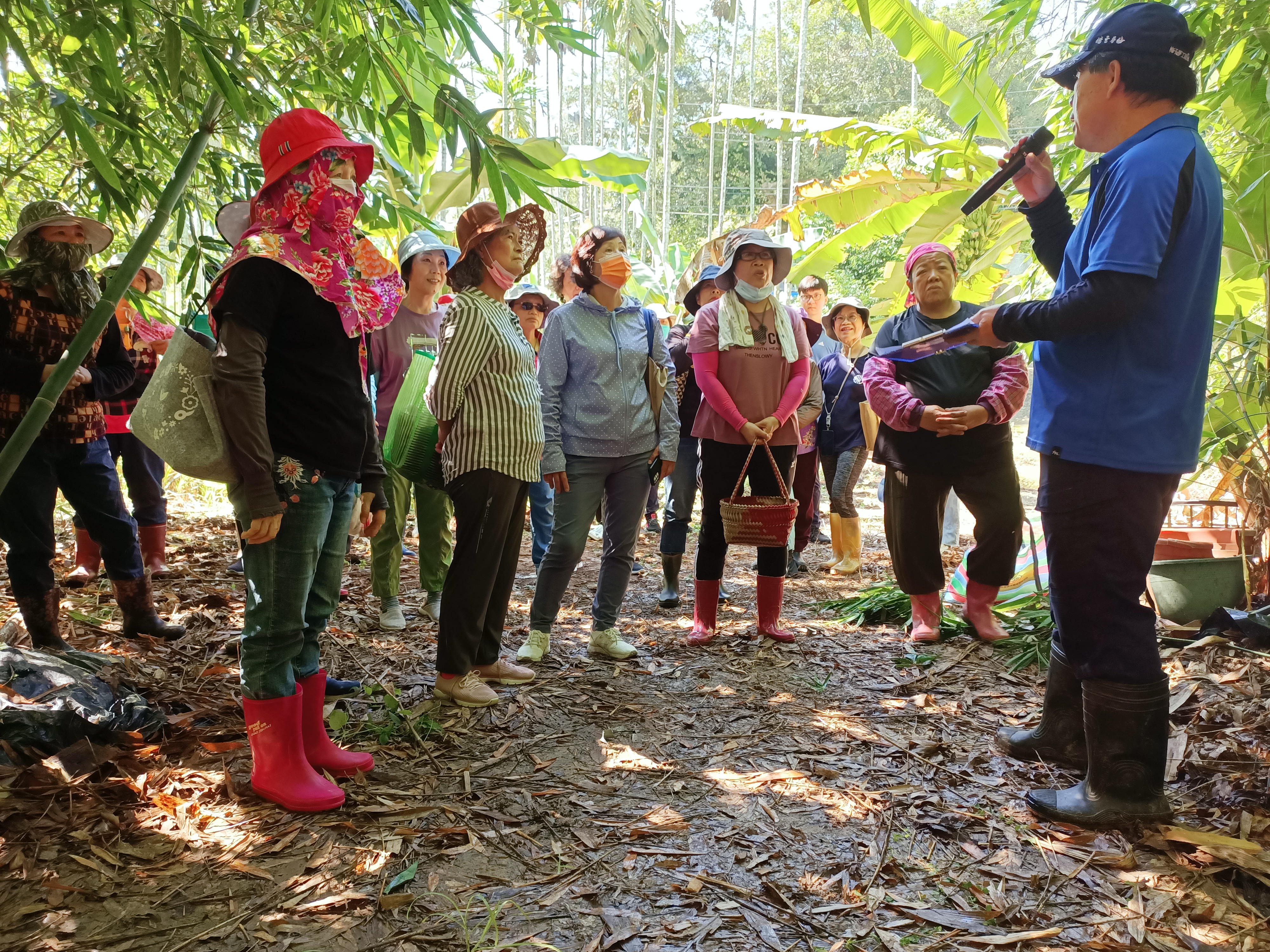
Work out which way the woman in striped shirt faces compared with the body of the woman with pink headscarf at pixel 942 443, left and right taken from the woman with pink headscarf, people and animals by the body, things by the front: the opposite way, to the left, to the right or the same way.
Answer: to the left

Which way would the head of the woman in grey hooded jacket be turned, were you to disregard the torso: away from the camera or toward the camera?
toward the camera

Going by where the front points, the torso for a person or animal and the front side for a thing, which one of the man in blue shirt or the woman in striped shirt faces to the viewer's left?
the man in blue shirt

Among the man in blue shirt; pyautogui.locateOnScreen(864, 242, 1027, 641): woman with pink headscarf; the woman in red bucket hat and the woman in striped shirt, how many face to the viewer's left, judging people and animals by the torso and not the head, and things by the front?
1

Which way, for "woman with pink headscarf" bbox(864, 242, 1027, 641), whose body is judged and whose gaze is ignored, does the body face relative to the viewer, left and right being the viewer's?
facing the viewer

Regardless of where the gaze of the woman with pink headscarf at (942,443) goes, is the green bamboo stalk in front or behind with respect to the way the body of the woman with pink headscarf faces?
in front

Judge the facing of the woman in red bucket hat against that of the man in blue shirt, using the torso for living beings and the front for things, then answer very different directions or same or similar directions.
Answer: very different directions

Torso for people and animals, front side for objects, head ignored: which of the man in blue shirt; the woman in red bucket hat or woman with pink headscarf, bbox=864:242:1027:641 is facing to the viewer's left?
the man in blue shirt

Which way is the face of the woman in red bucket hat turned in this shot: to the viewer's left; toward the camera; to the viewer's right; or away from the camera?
to the viewer's right

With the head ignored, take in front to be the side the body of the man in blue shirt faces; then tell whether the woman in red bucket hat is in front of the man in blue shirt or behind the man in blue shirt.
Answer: in front

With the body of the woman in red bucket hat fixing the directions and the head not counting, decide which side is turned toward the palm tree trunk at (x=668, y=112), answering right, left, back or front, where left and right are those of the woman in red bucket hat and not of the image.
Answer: left

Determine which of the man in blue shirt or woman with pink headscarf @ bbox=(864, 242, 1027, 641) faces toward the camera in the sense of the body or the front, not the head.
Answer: the woman with pink headscarf

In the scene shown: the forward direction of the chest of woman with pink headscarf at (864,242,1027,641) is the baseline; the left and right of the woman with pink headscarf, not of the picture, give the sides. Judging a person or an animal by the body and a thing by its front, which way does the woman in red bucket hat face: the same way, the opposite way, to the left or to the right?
to the left

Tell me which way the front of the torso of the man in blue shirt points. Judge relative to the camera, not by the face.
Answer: to the viewer's left

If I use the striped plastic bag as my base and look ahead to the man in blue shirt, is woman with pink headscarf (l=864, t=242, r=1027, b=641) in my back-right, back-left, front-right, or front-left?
front-right
